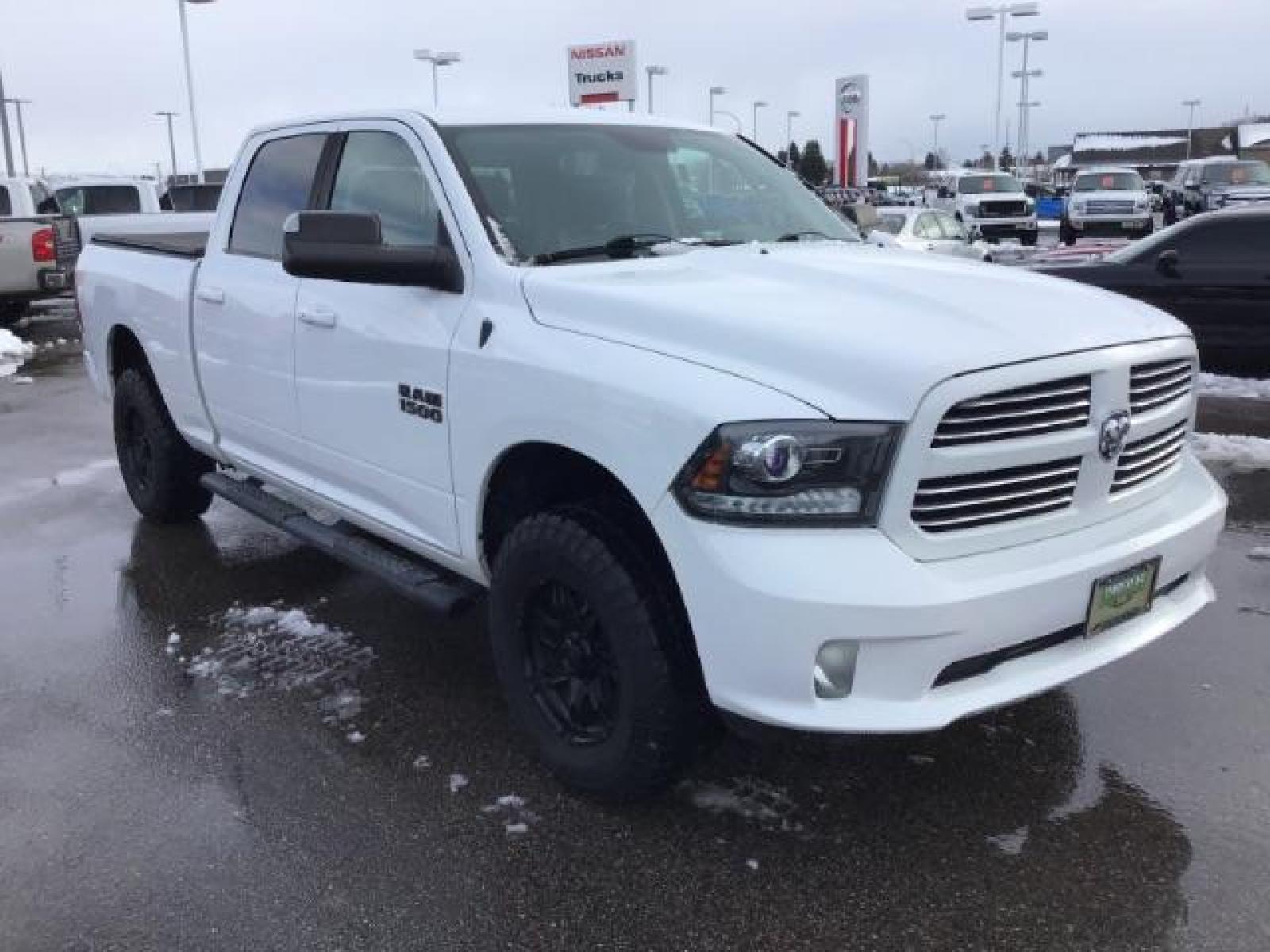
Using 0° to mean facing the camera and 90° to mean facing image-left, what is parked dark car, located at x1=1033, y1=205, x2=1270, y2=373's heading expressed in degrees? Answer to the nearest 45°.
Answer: approximately 90°

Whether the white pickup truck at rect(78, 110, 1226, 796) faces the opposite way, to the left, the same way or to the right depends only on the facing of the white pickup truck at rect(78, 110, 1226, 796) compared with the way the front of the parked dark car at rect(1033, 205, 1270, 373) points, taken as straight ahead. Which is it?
the opposite way

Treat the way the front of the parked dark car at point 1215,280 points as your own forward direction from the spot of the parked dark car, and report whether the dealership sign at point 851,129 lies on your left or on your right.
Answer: on your right

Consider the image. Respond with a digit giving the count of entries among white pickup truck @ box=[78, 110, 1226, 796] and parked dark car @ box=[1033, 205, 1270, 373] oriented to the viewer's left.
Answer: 1

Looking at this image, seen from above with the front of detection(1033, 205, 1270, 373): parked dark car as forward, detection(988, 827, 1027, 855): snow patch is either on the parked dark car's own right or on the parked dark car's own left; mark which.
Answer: on the parked dark car's own left

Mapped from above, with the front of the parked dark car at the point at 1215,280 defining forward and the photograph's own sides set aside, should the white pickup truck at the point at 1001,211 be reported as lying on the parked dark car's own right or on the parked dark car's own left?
on the parked dark car's own right

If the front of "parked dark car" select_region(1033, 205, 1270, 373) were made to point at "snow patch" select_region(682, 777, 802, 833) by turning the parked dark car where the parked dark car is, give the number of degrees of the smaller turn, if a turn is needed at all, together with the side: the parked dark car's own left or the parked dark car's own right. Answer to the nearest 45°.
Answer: approximately 90° to the parked dark car's own left

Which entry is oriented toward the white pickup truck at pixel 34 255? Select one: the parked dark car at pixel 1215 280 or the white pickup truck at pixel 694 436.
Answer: the parked dark car

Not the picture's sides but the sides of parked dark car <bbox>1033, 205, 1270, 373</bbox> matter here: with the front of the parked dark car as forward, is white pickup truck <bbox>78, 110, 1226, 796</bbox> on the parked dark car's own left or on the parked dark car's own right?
on the parked dark car's own left

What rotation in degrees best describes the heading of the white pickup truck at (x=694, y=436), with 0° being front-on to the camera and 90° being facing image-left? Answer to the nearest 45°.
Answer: approximately 315°
